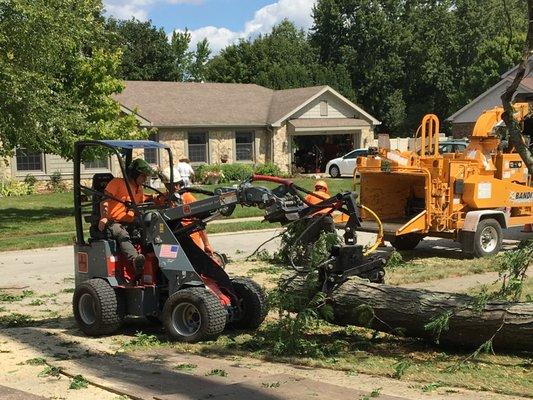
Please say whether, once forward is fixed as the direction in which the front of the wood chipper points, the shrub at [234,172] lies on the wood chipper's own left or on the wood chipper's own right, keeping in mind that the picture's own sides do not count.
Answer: on the wood chipper's own left

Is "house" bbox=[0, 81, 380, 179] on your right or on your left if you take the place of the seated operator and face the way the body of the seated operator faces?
on your left

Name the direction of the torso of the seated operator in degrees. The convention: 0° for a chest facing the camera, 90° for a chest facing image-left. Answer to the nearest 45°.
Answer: approximately 315°

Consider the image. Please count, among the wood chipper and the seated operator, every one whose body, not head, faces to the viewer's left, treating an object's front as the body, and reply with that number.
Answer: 0

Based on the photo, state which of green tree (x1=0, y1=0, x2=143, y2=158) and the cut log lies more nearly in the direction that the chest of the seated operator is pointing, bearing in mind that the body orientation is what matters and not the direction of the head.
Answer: the cut log

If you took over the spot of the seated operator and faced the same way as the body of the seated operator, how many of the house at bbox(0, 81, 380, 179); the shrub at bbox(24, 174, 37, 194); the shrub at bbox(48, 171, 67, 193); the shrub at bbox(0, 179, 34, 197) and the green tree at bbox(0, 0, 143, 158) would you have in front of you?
0

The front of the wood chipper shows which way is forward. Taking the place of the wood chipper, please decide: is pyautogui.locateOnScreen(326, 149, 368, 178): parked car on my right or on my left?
on my left

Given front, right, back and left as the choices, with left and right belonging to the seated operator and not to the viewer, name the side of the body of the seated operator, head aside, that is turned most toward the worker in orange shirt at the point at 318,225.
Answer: front

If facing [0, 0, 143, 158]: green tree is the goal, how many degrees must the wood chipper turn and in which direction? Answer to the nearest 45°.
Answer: approximately 135° to its left

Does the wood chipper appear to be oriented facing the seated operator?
no

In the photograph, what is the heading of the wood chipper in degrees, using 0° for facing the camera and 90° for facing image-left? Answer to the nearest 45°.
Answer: approximately 225°

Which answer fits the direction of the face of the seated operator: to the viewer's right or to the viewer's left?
to the viewer's right

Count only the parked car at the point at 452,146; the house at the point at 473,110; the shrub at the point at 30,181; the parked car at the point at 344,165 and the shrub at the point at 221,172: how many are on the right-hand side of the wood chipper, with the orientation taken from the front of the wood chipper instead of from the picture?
0
